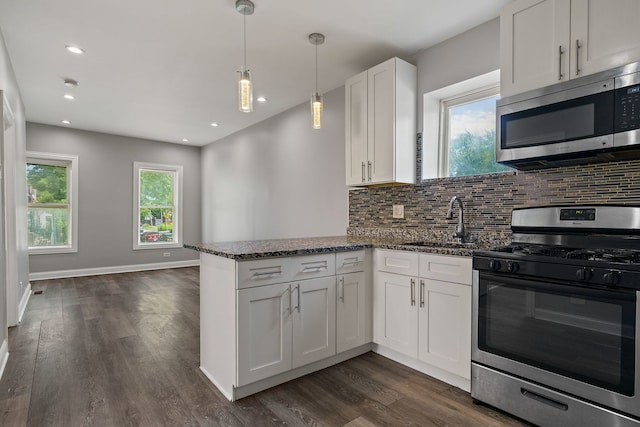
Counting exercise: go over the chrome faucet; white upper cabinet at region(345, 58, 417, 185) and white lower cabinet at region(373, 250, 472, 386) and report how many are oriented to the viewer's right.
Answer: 0

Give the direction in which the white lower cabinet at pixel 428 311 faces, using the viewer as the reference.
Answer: facing the viewer and to the left of the viewer

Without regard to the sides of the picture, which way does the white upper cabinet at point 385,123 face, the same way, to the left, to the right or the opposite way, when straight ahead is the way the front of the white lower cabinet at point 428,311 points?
the same way

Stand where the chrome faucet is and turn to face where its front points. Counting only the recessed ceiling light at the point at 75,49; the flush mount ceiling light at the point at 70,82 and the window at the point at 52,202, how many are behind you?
0

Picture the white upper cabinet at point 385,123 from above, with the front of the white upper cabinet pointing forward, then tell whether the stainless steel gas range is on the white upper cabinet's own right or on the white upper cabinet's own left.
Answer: on the white upper cabinet's own left

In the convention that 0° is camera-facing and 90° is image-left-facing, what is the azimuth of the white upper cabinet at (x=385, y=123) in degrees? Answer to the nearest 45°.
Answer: approximately 45°

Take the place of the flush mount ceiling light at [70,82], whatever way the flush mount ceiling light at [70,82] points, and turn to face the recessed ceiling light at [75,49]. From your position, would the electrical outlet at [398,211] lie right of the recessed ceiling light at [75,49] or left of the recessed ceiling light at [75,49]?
left

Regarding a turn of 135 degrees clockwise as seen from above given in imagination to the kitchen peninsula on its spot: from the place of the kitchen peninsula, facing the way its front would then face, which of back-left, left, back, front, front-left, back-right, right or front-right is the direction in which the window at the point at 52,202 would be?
front-right

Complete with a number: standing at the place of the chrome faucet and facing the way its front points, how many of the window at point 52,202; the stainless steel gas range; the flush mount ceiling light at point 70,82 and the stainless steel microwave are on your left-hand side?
2

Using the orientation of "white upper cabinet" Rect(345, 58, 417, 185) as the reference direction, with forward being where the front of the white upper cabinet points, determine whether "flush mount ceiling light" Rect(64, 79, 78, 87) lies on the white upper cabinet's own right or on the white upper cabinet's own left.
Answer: on the white upper cabinet's own right
